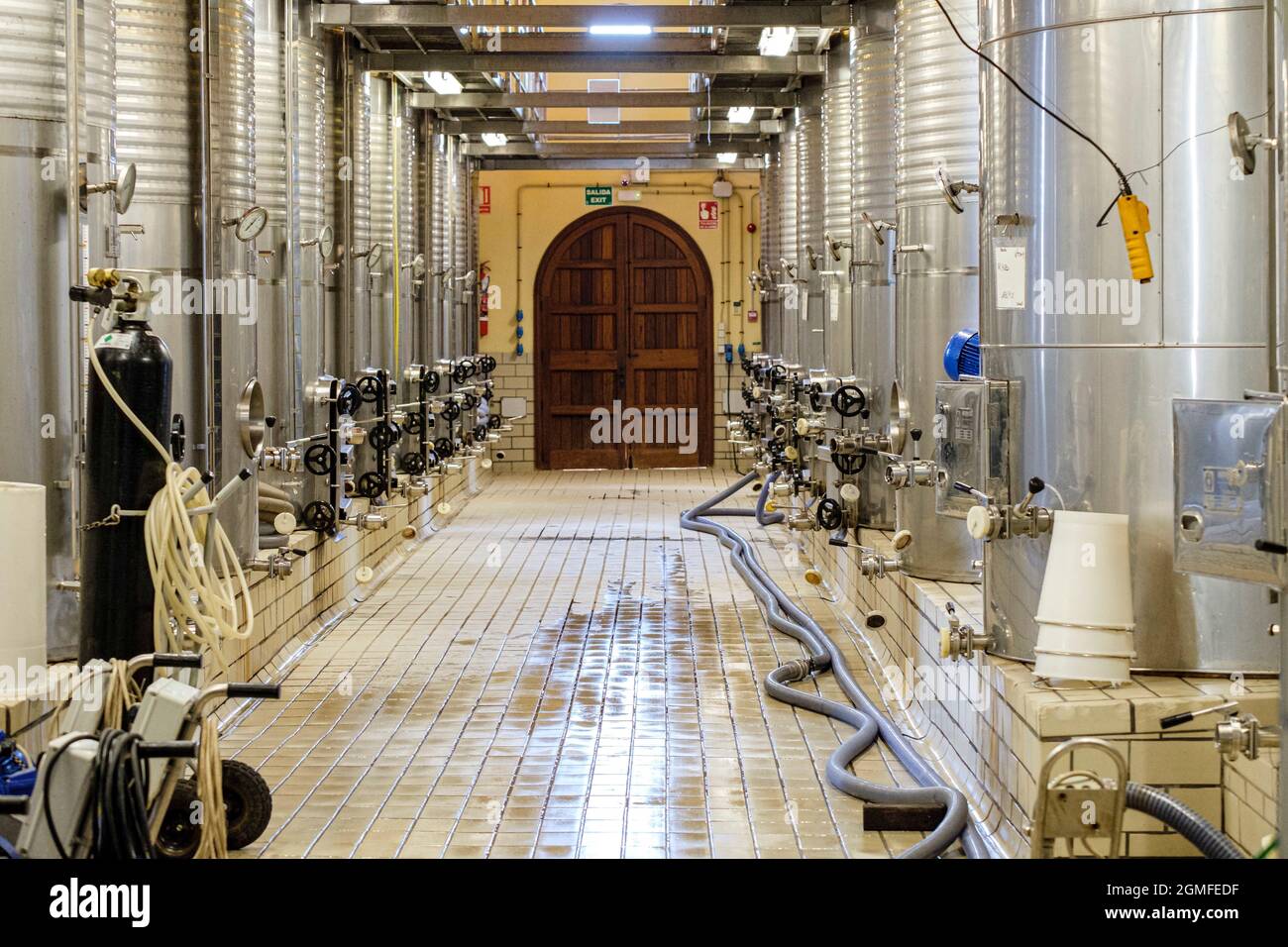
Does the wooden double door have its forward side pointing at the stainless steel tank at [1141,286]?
yes

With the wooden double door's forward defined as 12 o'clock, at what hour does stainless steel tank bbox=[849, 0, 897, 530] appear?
The stainless steel tank is roughly at 12 o'clock from the wooden double door.

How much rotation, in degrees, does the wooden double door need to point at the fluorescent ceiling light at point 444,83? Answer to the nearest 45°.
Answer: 0° — it already faces it

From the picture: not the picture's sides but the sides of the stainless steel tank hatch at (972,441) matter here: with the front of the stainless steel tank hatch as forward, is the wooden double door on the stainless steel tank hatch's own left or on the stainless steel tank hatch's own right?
on the stainless steel tank hatch's own right

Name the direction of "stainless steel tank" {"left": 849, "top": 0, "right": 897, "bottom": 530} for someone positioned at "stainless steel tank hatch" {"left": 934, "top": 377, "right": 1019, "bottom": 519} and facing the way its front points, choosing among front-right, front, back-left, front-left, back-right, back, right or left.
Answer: back-right

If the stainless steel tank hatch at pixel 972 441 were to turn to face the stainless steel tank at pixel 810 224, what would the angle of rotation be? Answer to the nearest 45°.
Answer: approximately 135° to its right

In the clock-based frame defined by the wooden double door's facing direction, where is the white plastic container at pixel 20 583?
The white plastic container is roughly at 12 o'clock from the wooden double door.

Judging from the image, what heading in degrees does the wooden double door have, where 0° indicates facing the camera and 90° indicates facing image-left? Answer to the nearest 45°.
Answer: approximately 0°
